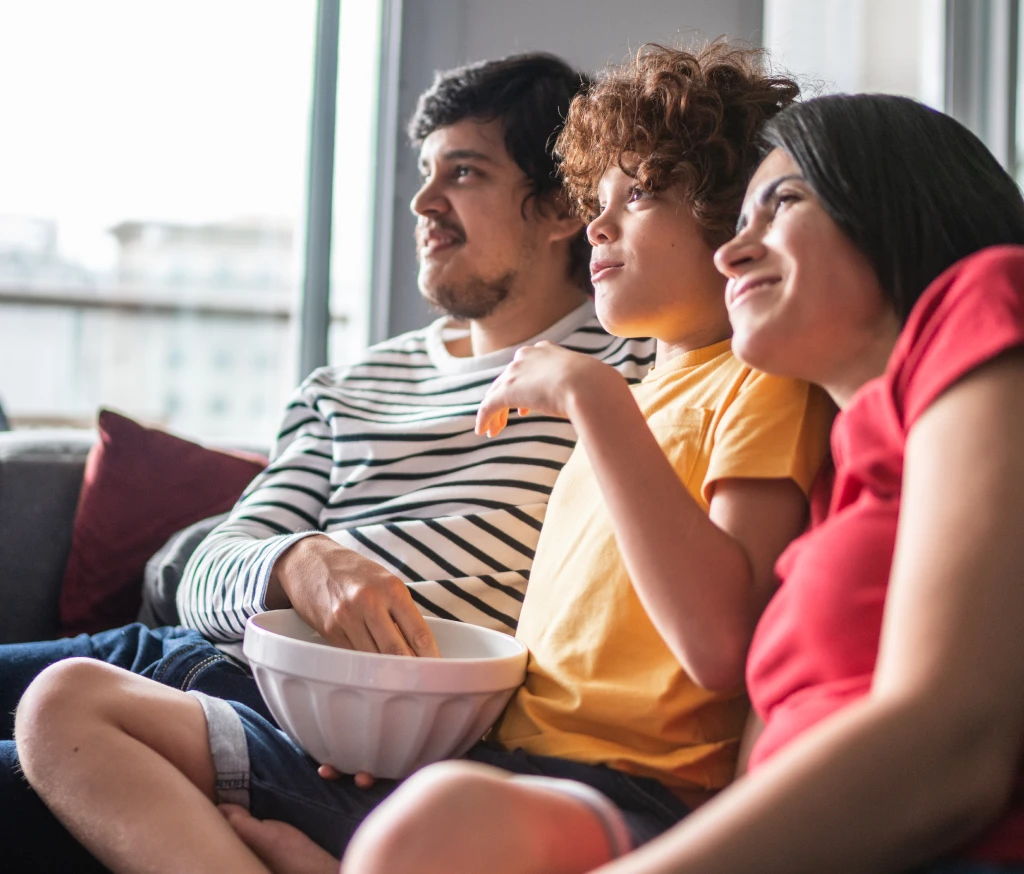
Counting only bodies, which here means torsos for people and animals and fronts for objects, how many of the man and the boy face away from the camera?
0

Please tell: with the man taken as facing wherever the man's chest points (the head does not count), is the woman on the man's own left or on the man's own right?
on the man's own left

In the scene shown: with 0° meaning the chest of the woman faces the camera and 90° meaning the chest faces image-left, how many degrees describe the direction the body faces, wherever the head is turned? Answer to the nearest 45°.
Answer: approximately 90°

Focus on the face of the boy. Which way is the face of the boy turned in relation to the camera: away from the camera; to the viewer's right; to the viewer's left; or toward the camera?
to the viewer's left

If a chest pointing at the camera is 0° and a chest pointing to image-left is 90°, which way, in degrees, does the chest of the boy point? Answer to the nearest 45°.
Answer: approximately 45°
